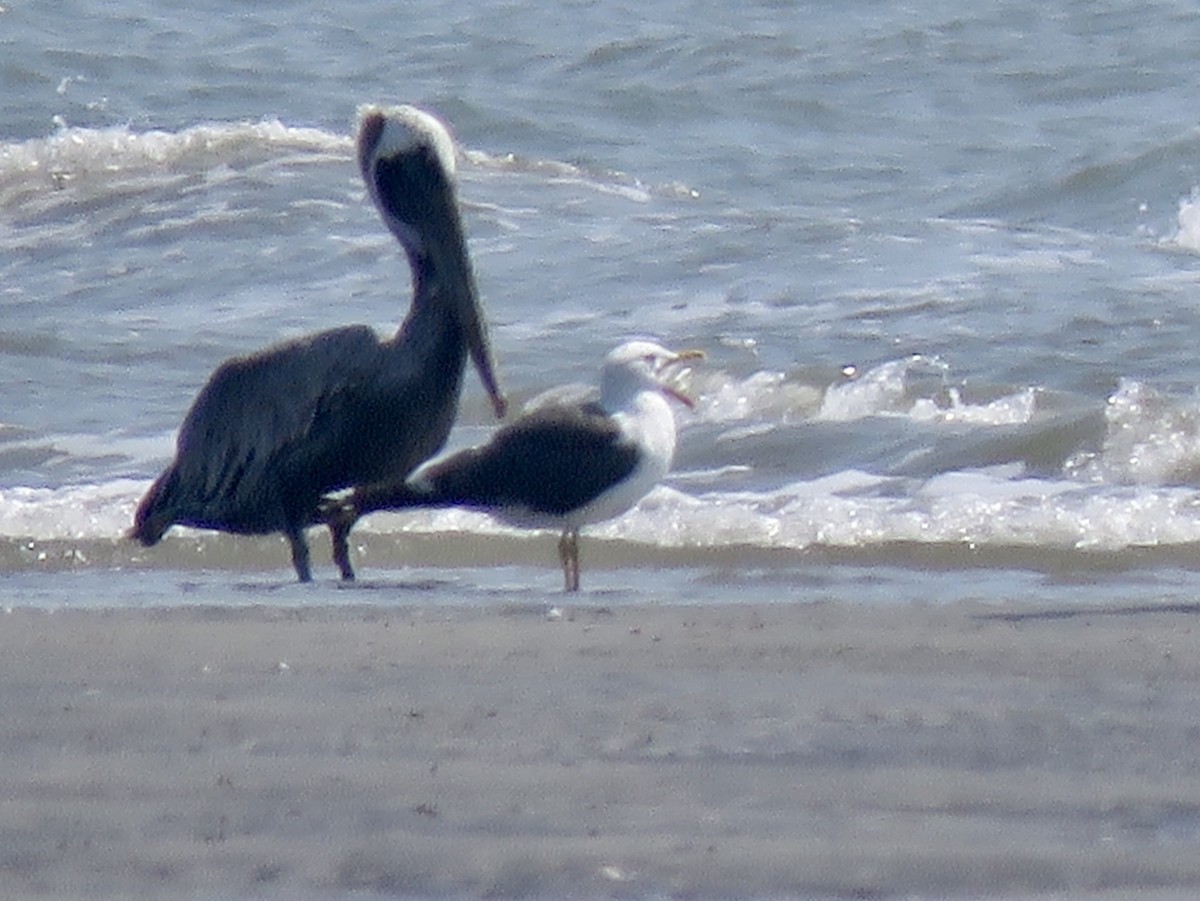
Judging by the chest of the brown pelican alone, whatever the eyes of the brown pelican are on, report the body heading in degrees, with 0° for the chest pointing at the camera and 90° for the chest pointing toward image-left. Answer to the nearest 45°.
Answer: approximately 270°
